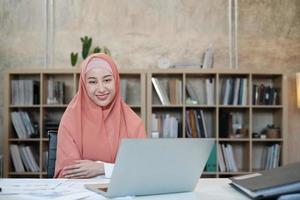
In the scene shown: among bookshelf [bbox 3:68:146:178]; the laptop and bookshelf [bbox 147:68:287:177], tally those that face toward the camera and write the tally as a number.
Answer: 2

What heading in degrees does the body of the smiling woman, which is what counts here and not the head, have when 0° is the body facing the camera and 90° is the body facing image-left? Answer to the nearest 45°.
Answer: approximately 0°

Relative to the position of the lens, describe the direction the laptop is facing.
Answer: facing away from the viewer and to the left of the viewer

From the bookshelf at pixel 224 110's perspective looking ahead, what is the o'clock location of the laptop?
The laptop is roughly at 12 o'clock from the bookshelf.

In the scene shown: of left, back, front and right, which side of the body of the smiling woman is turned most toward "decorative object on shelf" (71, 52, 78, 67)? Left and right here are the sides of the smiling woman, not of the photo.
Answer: back

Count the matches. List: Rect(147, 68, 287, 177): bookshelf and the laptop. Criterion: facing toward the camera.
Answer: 1

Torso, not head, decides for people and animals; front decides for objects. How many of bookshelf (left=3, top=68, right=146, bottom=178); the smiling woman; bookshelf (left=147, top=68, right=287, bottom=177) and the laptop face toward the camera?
3

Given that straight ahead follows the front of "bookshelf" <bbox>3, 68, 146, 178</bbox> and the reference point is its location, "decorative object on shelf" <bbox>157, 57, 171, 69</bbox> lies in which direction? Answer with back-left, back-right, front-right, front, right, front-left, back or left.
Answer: left

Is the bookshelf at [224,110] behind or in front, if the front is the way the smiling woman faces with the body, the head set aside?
behind
